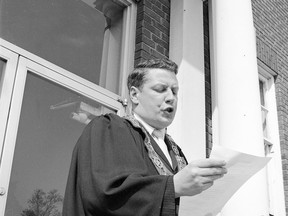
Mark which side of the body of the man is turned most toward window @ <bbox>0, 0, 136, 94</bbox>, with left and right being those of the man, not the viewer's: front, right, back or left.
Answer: back

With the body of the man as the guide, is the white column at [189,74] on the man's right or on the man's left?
on the man's left

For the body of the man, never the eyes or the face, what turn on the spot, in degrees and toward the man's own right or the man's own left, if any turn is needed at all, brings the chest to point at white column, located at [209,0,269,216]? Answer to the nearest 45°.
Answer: approximately 90° to the man's own left

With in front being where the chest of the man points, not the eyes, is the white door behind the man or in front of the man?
behind

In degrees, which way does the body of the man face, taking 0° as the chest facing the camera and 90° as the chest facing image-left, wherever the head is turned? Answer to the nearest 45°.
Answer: approximately 315°
